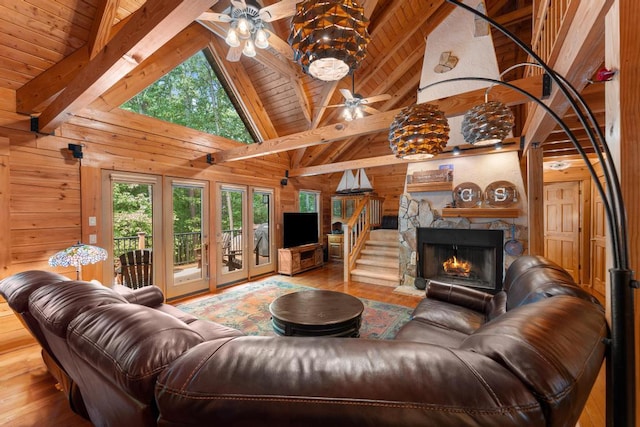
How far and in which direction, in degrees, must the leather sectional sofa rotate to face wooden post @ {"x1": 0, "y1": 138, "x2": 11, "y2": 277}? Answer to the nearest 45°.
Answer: approximately 45° to its left

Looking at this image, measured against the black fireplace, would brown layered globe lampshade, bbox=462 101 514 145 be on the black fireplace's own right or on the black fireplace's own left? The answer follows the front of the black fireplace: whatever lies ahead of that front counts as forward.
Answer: on the black fireplace's own left

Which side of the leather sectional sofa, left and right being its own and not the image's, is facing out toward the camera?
back

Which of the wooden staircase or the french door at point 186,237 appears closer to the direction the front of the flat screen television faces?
the wooden staircase

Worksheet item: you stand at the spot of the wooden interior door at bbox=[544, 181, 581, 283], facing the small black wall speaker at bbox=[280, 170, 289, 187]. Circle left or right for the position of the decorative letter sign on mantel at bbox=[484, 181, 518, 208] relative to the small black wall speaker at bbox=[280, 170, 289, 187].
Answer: left

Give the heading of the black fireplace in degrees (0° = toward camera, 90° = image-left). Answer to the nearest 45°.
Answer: approximately 45°

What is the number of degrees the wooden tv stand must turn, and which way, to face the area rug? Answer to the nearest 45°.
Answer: approximately 45° to its right

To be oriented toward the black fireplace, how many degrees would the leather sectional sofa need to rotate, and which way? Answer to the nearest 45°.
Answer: approximately 45° to its right

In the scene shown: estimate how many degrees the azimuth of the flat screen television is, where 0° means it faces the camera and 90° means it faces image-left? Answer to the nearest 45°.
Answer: approximately 315°

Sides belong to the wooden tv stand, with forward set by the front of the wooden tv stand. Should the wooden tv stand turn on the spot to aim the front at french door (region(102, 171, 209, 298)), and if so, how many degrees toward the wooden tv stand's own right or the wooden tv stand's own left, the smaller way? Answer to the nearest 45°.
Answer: approximately 90° to the wooden tv stand's own right

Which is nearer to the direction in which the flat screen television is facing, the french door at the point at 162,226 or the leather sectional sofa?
the leather sectional sofa

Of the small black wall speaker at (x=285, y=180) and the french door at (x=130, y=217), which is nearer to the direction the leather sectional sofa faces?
the small black wall speaker
